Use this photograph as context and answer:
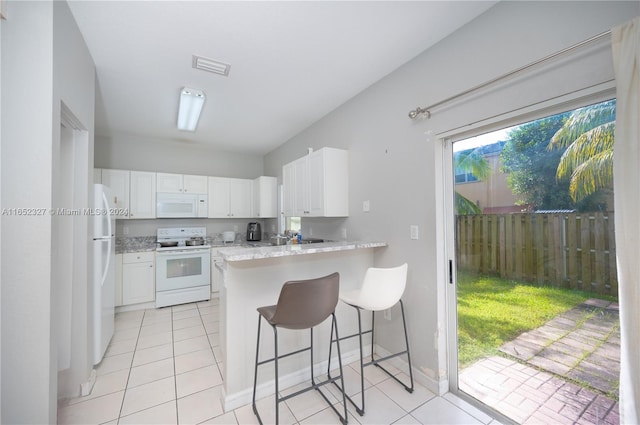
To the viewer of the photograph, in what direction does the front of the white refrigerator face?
facing to the right of the viewer

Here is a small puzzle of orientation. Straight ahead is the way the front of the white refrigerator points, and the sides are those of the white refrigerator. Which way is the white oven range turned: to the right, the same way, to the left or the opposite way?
to the right

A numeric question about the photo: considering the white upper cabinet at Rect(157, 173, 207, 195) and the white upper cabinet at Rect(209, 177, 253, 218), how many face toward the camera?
2

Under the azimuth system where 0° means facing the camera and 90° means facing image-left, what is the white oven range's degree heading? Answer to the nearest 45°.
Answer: approximately 0°

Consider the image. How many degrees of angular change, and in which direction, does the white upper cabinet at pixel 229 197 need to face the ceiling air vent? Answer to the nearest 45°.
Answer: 0° — it already faces it

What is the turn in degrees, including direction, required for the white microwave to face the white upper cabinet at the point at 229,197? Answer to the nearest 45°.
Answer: approximately 90° to its left
